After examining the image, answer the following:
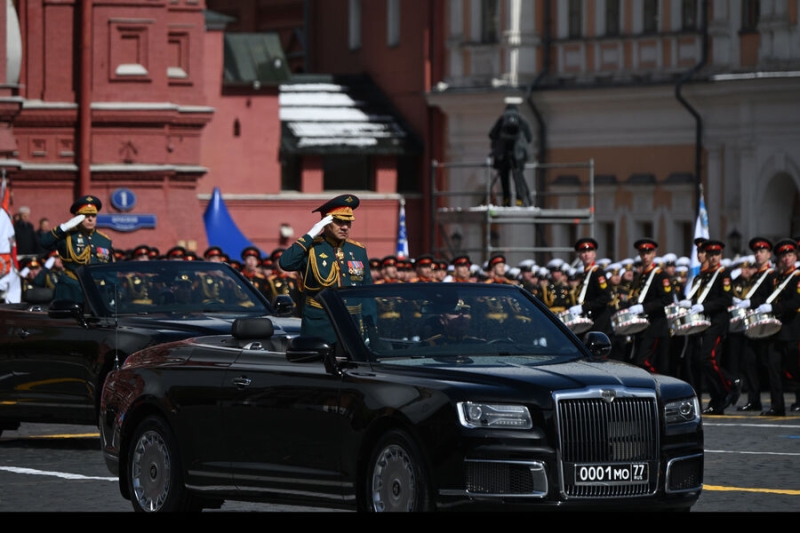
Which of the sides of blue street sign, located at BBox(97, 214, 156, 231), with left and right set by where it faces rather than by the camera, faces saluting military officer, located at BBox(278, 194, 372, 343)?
front

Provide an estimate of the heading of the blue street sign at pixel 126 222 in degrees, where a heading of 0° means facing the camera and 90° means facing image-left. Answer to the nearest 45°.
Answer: approximately 0°

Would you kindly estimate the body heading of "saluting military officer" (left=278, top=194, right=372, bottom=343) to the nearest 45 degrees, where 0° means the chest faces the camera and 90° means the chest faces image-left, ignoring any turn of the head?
approximately 315°

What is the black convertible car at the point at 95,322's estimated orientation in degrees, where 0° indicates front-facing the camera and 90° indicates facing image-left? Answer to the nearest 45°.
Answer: approximately 315°

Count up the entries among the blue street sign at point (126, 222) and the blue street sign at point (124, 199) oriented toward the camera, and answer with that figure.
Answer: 2

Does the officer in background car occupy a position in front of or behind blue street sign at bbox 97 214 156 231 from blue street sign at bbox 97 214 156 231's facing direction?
in front

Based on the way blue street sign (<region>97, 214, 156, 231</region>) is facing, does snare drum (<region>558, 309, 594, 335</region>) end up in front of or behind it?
in front

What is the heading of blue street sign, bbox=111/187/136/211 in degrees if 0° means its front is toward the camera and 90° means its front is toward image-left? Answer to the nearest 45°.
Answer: approximately 0°

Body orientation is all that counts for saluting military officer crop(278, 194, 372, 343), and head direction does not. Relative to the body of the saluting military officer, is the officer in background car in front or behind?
behind

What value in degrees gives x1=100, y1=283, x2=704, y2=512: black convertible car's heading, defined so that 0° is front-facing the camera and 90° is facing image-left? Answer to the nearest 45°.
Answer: approximately 315°

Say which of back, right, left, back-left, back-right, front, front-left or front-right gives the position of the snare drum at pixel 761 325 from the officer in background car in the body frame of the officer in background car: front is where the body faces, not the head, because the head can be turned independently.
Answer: front-left

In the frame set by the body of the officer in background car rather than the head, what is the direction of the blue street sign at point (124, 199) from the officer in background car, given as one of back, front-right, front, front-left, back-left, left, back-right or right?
back-left

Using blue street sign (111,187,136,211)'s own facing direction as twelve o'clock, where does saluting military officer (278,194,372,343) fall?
The saluting military officer is roughly at 12 o'clock from the blue street sign.
